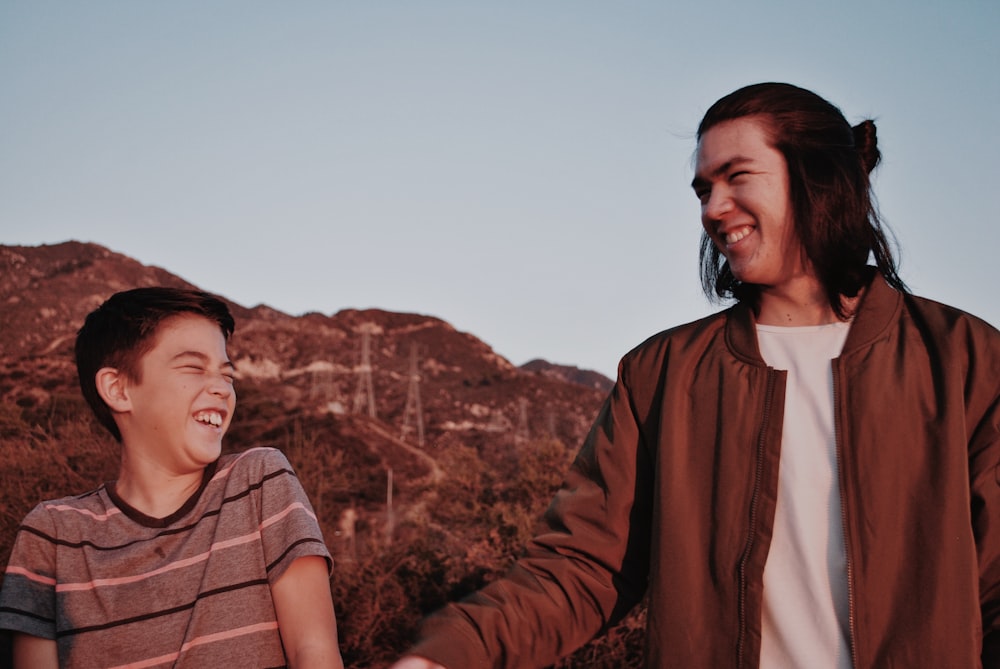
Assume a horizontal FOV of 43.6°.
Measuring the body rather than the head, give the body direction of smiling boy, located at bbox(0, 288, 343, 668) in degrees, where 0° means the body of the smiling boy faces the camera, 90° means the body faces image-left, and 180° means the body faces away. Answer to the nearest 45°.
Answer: approximately 0°
